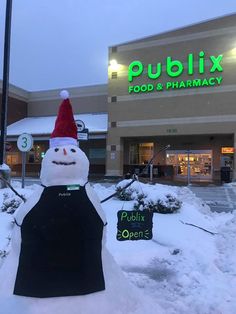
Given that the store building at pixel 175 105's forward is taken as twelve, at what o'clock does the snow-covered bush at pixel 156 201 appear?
The snow-covered bush is roughly at 11 o'clock from the store building.

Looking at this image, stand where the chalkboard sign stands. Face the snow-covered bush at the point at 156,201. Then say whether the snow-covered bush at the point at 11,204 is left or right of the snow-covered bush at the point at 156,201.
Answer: left

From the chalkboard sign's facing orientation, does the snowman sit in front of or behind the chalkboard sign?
in front

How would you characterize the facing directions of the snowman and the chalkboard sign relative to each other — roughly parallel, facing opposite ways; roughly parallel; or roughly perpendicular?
roughly parallel

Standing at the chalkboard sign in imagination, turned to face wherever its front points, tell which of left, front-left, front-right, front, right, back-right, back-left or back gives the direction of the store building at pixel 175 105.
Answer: back

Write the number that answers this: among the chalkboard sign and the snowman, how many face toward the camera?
2

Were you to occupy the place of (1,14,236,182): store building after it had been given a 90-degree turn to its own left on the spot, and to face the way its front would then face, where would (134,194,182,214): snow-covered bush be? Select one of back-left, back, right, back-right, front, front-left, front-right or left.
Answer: front-right

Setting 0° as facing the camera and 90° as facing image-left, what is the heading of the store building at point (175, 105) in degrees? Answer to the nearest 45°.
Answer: approximately 45°

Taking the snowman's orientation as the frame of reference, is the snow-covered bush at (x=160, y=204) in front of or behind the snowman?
behind

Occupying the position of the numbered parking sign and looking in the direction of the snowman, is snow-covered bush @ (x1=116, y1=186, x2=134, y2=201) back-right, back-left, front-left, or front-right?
front-left

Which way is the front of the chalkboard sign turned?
toward the camera

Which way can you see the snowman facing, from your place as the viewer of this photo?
facing the viewer

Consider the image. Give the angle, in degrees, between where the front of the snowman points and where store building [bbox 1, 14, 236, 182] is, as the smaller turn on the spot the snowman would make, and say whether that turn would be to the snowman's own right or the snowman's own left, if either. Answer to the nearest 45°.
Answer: approximately 180°

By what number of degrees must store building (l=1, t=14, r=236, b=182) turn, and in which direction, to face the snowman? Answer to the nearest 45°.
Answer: approximately 45° to its left

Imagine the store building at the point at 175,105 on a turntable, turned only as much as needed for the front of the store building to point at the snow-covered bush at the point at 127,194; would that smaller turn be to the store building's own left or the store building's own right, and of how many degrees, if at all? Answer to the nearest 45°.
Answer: approximately 45° to the store building's own left
